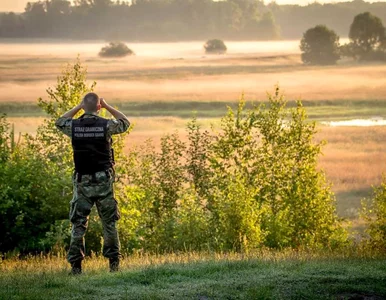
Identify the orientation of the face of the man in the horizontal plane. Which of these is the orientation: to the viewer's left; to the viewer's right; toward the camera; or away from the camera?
away from the camera

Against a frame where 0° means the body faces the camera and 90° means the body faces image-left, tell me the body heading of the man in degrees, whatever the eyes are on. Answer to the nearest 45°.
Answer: approximately 180°
